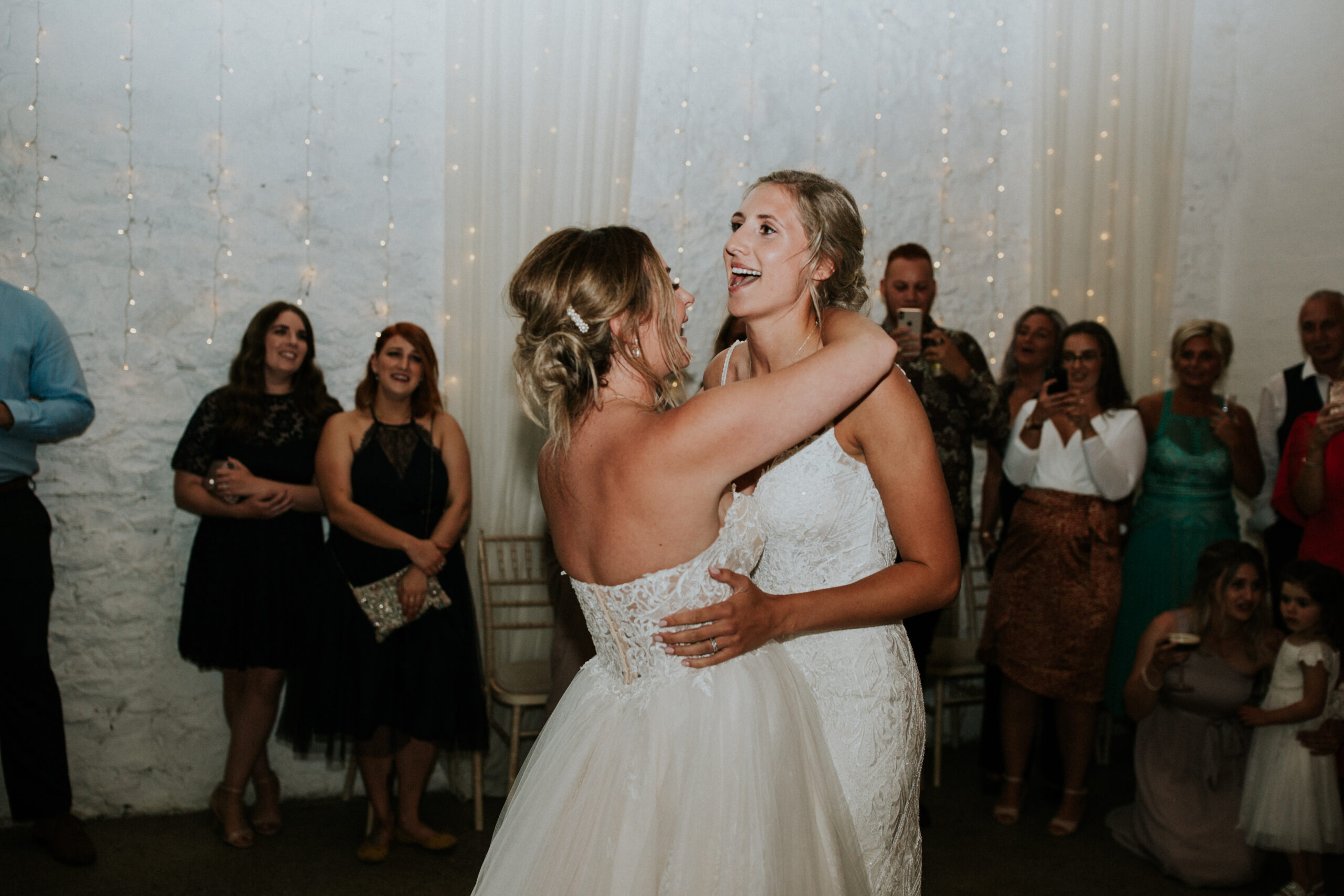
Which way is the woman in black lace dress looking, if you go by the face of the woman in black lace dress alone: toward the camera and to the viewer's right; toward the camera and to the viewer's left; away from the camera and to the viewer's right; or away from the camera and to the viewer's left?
toward the camera and to the viewer's right

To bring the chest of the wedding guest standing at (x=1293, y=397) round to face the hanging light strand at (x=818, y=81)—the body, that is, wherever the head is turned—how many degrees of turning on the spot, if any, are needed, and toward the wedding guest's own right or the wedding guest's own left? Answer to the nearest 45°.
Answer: approximately 90° to the wedding guest's own right

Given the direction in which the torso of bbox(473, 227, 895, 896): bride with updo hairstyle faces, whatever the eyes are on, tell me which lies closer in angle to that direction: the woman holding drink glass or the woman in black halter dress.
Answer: the woman holding drink glass

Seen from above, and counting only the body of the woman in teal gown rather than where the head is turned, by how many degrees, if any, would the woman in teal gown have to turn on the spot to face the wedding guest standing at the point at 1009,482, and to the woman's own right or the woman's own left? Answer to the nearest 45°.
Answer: approximately 90° to the woman's own right

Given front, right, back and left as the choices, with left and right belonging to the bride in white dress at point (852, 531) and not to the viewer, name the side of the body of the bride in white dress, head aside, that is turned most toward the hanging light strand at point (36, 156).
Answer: right

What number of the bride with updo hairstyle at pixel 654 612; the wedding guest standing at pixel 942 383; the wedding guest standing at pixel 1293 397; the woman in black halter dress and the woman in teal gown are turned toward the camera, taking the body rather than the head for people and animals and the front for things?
4

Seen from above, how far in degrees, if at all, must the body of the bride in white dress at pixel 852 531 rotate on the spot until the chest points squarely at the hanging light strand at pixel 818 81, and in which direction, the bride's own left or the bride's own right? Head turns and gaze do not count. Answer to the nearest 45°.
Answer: approximately 135° to the bride's own right

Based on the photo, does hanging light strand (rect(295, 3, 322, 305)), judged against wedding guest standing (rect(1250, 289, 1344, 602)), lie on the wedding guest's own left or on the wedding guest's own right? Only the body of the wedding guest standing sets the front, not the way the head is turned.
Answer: on the wedding guest's own right

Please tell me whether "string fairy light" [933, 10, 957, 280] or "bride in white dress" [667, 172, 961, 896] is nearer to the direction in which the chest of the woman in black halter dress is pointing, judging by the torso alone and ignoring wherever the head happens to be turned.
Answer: the bride in white dress
